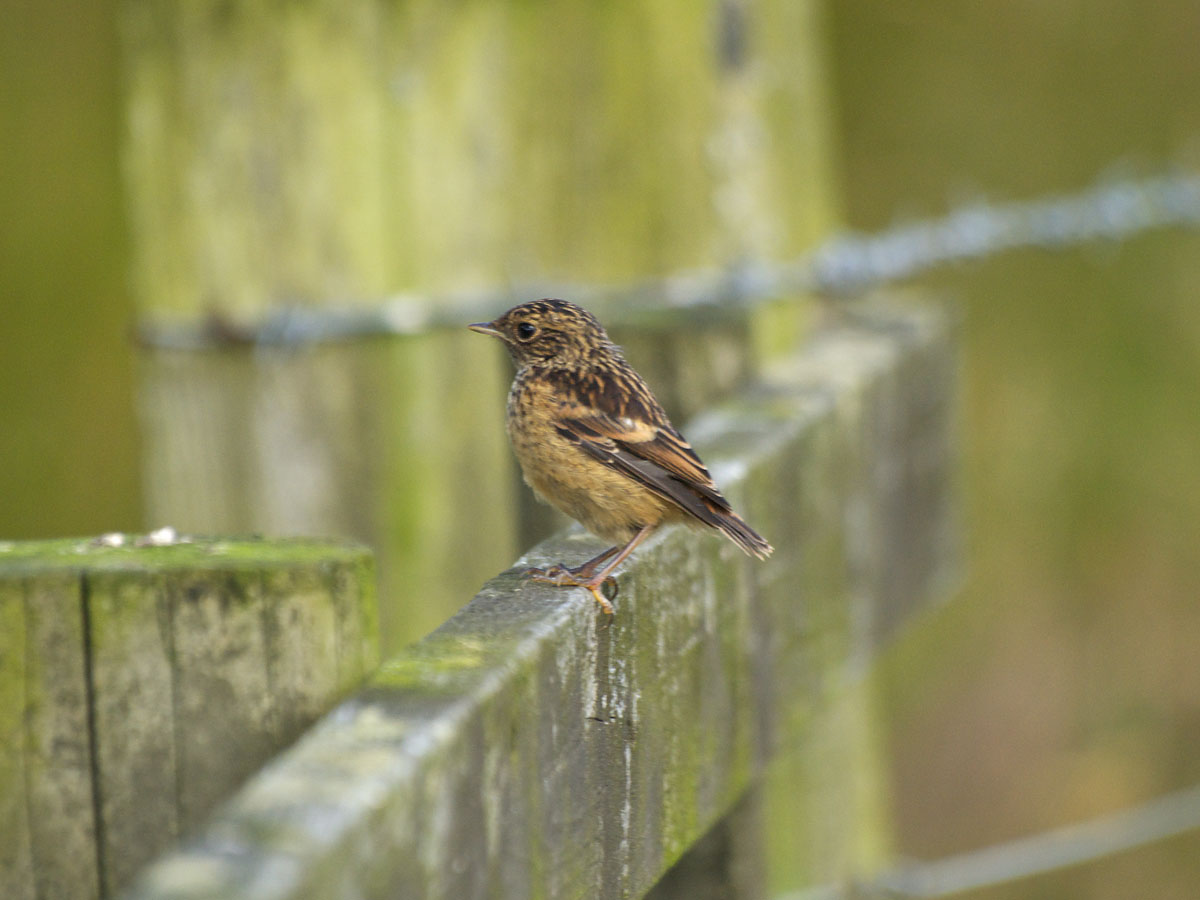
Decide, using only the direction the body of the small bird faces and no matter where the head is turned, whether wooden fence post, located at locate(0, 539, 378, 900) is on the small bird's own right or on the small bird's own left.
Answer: on the small bird's own left

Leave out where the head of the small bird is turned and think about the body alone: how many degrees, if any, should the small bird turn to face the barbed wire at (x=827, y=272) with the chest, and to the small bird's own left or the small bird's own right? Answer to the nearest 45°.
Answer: approximately 135° to the small bird's own right

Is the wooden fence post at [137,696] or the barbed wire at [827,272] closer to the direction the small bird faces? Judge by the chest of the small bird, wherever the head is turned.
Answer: the wooden fence post

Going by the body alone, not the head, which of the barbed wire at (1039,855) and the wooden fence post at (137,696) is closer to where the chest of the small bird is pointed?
the wooden fence post

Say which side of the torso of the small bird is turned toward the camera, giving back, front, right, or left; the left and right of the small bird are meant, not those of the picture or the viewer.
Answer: left
